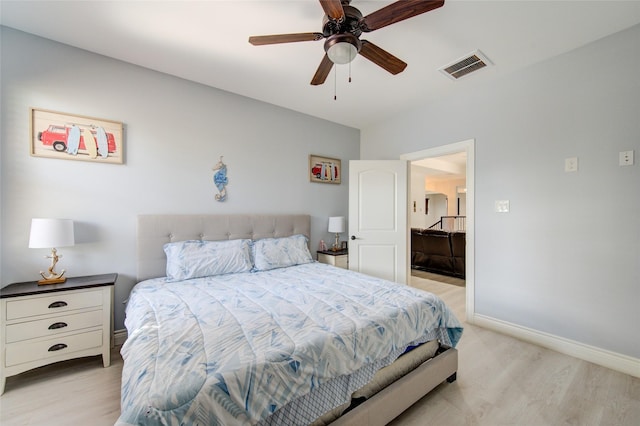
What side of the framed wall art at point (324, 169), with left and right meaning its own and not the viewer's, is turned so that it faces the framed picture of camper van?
right

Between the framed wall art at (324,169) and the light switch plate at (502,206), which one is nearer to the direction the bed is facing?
the light switch plate

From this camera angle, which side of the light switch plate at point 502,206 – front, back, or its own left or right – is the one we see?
front

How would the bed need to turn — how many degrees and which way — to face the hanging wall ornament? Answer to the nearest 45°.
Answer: approximately 135° to its left

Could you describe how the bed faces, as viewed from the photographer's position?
facing the viewer and to the right of the viewer

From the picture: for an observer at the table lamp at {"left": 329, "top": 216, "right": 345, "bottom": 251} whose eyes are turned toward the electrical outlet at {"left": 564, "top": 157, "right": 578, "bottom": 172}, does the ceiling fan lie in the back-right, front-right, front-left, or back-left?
front-right

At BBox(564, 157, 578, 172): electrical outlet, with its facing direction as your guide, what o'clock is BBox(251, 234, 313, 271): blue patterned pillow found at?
The blue patterned pillow is roughly at 2 o'clock from the electrical outlet.

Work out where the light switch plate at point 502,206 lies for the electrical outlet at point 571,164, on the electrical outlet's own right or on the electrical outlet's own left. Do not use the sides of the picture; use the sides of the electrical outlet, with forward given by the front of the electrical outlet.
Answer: on the electrical outlet's own right

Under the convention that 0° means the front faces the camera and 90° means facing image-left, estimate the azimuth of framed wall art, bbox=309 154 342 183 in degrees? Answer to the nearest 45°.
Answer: approximately 315°

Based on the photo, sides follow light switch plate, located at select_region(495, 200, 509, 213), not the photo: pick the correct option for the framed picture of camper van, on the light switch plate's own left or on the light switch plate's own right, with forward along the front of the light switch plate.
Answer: on the light switch plate's own right

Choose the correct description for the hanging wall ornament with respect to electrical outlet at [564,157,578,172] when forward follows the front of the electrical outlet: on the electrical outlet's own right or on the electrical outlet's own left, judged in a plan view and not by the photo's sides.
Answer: on the electrical outlet's own right

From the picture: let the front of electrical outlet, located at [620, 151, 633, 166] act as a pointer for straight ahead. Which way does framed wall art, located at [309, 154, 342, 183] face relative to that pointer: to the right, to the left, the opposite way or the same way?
to the left

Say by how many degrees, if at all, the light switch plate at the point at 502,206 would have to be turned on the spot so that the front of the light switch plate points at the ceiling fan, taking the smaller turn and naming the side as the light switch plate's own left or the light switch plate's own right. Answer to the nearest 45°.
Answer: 0° — it already faces it
